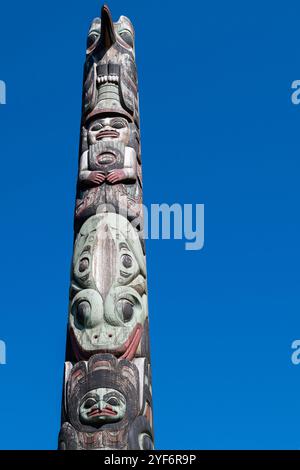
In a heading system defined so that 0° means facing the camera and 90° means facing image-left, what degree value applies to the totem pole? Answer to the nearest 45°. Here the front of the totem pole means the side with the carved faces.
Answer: approximately 0°
